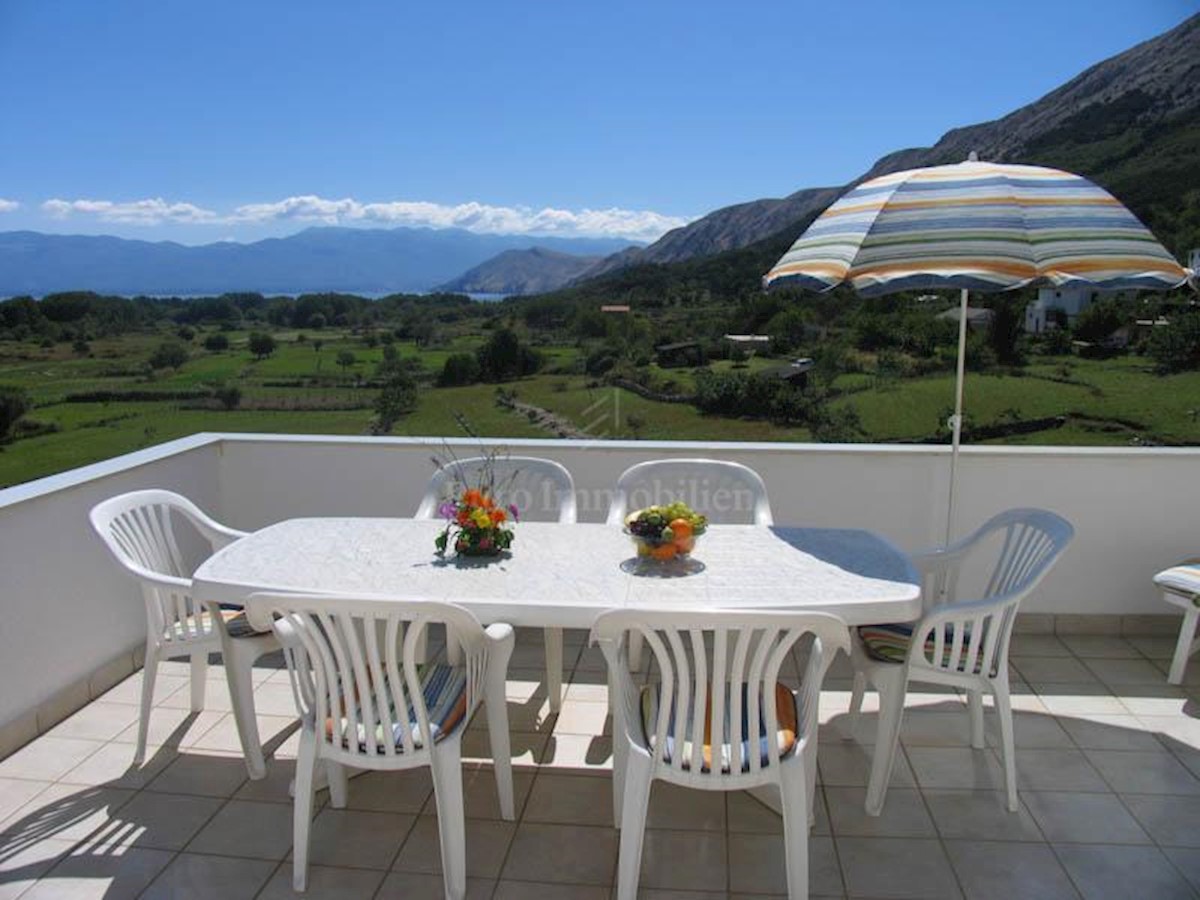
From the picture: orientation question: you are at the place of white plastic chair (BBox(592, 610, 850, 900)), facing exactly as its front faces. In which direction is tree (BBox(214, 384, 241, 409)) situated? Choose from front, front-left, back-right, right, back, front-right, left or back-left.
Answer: front-left

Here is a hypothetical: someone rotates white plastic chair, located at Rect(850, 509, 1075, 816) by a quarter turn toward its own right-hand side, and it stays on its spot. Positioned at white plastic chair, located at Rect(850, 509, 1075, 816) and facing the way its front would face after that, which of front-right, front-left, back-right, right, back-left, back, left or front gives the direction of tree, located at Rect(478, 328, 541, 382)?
front-left

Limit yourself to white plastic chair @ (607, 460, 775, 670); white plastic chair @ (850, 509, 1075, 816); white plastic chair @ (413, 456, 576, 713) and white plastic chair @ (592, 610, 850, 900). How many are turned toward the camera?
2

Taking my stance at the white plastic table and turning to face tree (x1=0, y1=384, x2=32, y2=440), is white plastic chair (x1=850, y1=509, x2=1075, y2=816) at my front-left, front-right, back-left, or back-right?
back-right

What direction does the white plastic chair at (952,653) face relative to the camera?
to the viewer's left

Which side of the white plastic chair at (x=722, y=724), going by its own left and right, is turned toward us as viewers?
back

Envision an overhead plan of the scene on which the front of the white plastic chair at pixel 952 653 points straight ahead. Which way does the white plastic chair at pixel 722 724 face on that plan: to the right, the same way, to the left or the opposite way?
to the right

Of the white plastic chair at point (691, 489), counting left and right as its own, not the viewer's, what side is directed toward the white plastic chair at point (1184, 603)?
left

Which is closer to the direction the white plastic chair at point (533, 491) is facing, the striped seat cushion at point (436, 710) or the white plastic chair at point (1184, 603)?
the striped seat cushion

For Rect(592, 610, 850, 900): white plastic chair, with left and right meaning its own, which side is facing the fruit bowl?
front

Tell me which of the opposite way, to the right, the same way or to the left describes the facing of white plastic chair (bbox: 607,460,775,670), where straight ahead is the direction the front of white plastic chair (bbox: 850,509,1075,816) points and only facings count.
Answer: to the left

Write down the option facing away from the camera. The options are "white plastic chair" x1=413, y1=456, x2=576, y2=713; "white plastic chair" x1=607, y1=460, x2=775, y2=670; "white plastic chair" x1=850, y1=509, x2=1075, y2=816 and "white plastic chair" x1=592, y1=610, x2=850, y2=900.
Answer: "white plastic chair" x1=592, y1=610, x2=850, y2=900
